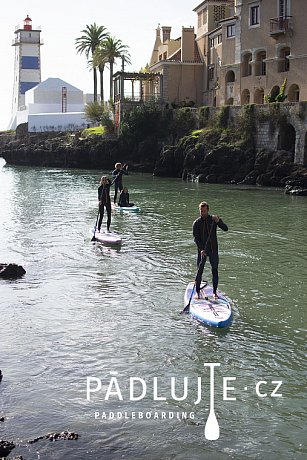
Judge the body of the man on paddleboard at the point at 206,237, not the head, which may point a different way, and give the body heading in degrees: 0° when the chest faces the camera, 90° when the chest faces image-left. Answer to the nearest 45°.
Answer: approximately 0°

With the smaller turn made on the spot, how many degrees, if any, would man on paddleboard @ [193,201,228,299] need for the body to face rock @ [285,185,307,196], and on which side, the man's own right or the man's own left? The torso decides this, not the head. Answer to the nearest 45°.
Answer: approximately 180°

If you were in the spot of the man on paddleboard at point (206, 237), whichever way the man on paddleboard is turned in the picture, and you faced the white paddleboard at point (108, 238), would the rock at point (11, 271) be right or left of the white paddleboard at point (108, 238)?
left

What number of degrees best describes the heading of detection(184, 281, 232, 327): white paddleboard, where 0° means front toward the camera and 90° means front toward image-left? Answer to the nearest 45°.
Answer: approximately 315°

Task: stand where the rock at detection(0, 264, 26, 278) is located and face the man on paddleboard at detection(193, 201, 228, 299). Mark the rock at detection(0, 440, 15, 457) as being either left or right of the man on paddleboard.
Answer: right

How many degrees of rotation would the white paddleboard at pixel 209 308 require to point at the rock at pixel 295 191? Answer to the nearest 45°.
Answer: approximately 135° to its left

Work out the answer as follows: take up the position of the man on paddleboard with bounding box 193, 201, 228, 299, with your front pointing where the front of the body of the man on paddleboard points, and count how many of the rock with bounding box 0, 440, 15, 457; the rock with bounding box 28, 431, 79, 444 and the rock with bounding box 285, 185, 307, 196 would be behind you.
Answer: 1

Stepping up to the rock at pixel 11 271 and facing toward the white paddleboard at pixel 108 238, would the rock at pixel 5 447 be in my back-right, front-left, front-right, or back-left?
back-right

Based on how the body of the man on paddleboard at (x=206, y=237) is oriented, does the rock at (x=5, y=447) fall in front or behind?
in front
